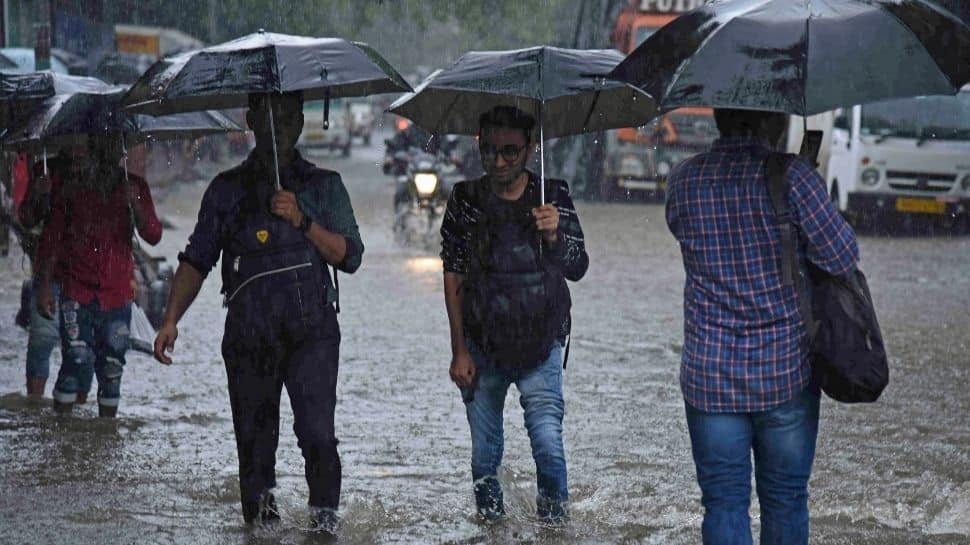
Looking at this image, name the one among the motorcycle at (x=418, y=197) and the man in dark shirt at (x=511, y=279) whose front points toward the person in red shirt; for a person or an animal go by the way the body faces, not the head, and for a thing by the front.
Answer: the motorcycle

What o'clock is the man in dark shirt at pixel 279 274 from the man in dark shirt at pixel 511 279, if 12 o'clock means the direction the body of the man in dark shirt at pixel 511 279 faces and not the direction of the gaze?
the man in dark shirt at pixel 279 274 is roughly at 3 o'clock from the man in dark shirt at pixel 511 279.

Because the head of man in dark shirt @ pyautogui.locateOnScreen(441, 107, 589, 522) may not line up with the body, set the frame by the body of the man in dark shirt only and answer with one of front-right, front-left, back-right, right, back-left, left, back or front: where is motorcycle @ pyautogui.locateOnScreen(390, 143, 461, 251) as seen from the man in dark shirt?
back

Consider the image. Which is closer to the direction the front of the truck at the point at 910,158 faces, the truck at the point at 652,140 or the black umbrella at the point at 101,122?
the black umbrella

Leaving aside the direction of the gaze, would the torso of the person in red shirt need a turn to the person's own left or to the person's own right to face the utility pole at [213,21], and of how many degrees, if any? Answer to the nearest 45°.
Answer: approximately 180°

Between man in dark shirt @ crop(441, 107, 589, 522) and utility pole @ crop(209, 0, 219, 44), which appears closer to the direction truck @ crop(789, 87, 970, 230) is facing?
the man in dark shirt

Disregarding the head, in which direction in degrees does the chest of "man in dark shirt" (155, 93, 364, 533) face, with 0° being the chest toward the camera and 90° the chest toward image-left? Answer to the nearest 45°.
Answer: approximately 0°

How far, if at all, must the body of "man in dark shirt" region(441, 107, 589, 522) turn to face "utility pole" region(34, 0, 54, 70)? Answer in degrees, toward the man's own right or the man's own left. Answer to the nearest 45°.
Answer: approximately 135° to the man's own right

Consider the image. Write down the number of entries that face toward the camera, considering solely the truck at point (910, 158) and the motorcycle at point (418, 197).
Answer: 2
